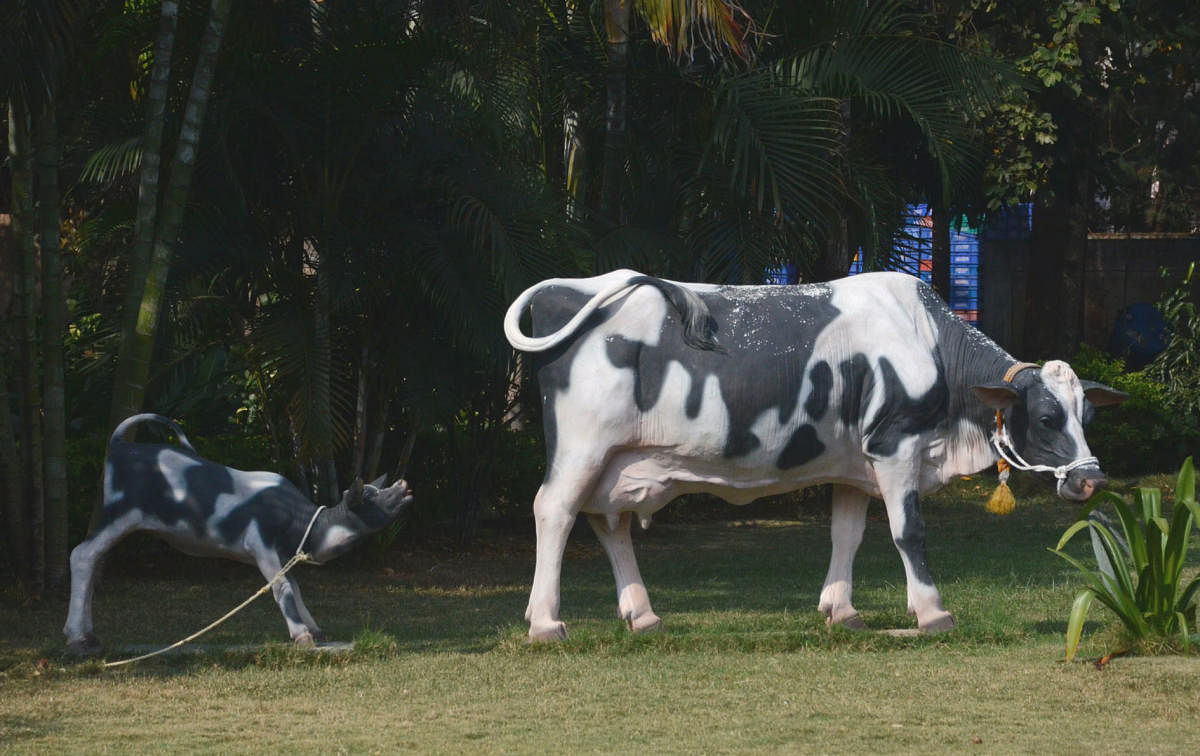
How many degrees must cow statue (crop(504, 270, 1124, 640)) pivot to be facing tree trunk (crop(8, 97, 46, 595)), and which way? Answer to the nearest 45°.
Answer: approximately 180°

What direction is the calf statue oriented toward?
to the viewer's right

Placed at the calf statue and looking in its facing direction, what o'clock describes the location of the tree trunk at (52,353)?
The tree trunk is roughly at 8 o'clock from the calf statue.

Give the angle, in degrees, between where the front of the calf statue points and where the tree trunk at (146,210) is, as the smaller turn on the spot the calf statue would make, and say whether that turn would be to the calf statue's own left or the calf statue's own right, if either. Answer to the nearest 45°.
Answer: approximately 90° to the calf statue's own left

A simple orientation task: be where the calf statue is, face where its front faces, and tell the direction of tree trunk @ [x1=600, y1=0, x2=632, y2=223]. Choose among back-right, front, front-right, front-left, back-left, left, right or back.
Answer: front-left

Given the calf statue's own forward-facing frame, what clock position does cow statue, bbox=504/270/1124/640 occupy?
The cow statue is roughly at 12 o'clock from the calf statue.

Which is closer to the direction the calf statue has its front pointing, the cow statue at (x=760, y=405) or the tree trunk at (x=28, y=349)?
the cow statue

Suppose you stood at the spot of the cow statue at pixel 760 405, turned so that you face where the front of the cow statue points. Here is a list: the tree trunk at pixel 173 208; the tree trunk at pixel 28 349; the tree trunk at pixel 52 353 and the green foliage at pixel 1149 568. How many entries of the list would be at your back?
3

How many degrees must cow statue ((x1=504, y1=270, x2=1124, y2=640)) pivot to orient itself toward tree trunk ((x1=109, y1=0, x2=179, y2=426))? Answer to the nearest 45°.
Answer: approximately 180°

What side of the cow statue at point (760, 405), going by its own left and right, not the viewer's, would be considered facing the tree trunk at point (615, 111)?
left

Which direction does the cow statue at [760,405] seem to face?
to the viewer's right

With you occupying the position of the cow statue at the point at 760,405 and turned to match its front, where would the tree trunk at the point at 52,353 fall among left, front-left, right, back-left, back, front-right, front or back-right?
back

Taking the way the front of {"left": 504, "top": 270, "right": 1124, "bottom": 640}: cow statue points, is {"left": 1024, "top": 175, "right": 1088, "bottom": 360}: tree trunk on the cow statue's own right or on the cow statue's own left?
on the cow statue's own left
